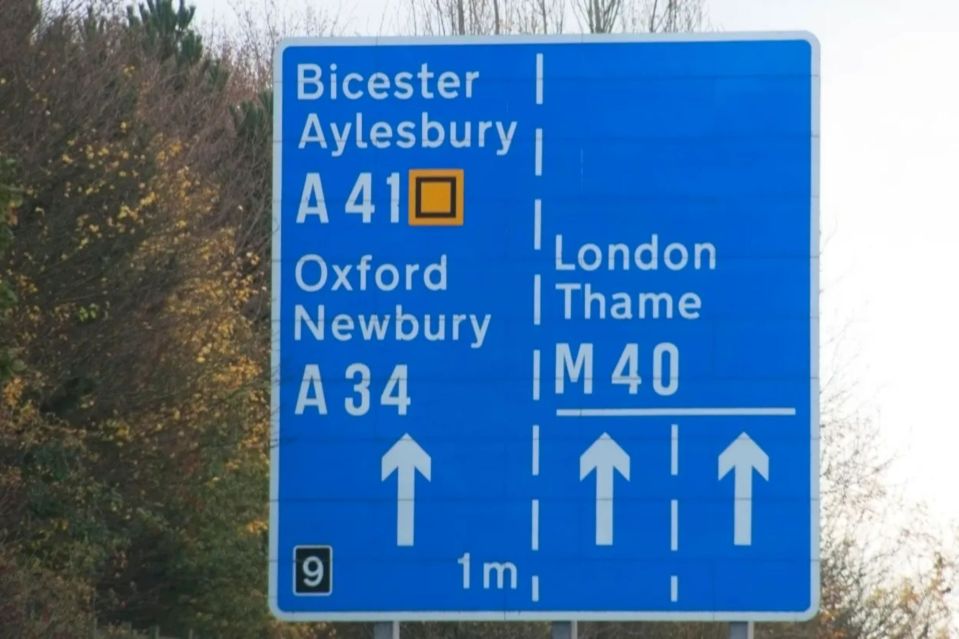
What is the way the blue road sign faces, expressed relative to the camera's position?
facing the viewer
